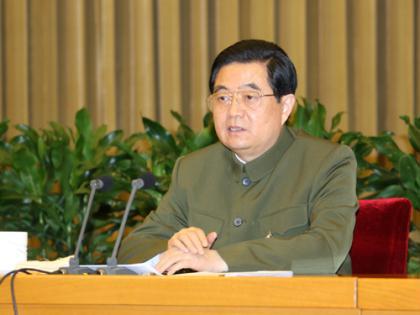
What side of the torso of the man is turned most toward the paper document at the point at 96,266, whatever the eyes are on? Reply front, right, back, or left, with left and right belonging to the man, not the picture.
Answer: front

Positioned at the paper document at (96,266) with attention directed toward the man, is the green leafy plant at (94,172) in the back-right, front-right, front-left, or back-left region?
front-left

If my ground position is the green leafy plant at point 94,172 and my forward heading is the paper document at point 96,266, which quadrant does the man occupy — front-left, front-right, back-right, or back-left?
front-left

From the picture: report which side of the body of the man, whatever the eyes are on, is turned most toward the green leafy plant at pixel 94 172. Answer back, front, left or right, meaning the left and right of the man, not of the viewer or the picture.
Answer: right

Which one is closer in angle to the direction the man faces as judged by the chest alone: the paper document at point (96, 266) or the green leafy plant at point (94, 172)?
the paper document

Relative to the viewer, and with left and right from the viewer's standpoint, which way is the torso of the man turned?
facing the viewer and to the left of the viewer

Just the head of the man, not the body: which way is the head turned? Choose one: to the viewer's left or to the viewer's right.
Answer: to the viewer's left

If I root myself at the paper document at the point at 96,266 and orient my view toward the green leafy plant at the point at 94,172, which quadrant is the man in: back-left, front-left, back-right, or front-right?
front-right
